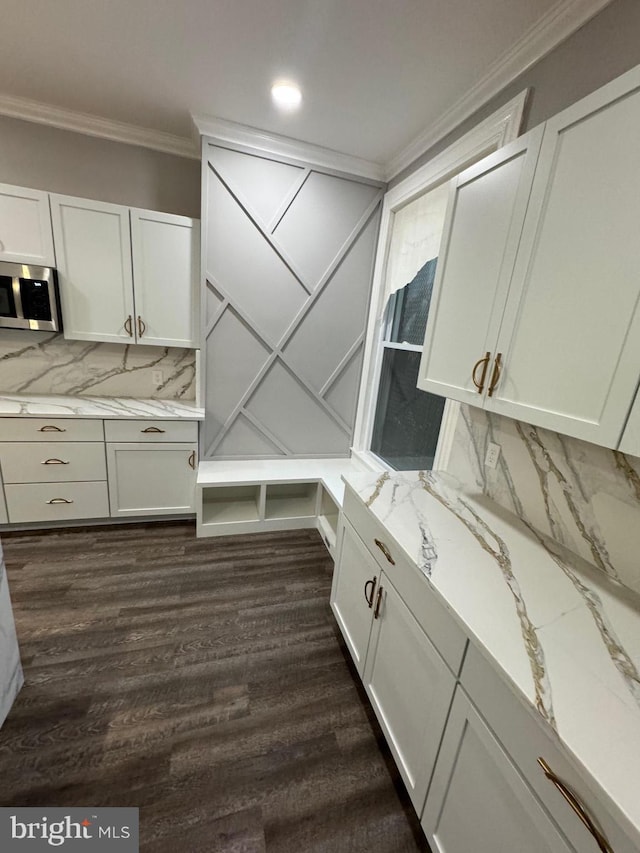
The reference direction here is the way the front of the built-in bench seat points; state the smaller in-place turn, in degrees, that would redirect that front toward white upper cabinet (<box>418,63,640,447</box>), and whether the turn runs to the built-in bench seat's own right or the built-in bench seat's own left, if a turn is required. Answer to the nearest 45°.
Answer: approximately 45° to the built-in bench seat's own left

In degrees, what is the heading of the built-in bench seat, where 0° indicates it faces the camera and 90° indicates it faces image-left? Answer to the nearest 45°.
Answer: approximately 0°

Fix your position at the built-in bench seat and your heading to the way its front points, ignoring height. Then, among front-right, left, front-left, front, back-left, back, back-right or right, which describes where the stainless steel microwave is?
right

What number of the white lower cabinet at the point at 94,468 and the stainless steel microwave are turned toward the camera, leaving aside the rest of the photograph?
2

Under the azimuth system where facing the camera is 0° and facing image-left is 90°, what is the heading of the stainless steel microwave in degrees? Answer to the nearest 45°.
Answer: approximately 0°

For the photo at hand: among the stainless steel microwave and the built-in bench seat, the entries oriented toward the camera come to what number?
2

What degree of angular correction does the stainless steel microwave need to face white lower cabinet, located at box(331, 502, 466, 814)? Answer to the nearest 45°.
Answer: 0° — it already faces it

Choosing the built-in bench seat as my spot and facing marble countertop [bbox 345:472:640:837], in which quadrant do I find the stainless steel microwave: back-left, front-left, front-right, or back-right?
back-right

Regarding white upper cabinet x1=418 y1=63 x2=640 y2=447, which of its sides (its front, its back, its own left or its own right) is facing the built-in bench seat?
right

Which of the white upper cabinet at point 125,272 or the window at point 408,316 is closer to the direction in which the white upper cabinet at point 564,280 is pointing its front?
the white upper cabinet

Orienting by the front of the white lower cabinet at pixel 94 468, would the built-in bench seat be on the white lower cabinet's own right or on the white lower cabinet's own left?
on the white lower cabinet's own left

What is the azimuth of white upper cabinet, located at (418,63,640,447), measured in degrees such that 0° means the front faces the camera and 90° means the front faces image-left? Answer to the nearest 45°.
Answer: approximately 45°
